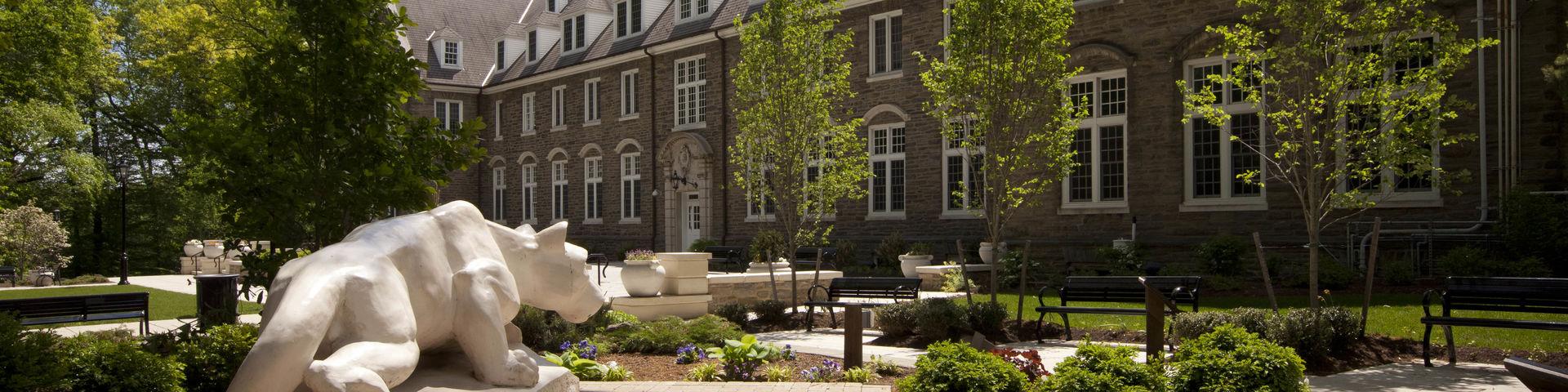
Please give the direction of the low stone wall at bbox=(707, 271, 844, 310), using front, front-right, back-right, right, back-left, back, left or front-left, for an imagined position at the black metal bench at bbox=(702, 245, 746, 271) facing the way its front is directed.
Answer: front

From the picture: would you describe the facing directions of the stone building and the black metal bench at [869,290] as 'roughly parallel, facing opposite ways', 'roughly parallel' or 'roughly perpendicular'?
roughly parallel

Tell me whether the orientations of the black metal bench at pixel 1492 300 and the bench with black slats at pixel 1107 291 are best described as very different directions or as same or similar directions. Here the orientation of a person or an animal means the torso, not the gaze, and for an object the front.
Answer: same or similar directions

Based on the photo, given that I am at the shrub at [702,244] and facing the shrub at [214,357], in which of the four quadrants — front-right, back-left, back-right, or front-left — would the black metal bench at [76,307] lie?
front-right

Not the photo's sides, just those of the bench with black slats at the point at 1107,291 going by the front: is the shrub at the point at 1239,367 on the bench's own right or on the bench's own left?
on the bench's own left

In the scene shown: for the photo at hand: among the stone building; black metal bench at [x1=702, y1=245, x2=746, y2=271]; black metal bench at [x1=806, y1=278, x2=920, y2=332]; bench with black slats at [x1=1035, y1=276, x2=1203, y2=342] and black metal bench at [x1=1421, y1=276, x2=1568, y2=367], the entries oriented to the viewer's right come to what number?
0

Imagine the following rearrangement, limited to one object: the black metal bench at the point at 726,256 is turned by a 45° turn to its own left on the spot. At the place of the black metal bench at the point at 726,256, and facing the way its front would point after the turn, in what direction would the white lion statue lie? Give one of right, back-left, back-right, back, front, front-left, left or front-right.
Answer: front-right

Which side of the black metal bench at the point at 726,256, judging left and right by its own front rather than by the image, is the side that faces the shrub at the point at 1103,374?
front

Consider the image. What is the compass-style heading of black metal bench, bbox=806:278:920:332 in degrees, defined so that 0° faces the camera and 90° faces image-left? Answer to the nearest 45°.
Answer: approximately 45°

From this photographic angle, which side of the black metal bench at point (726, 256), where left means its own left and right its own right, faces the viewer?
front
